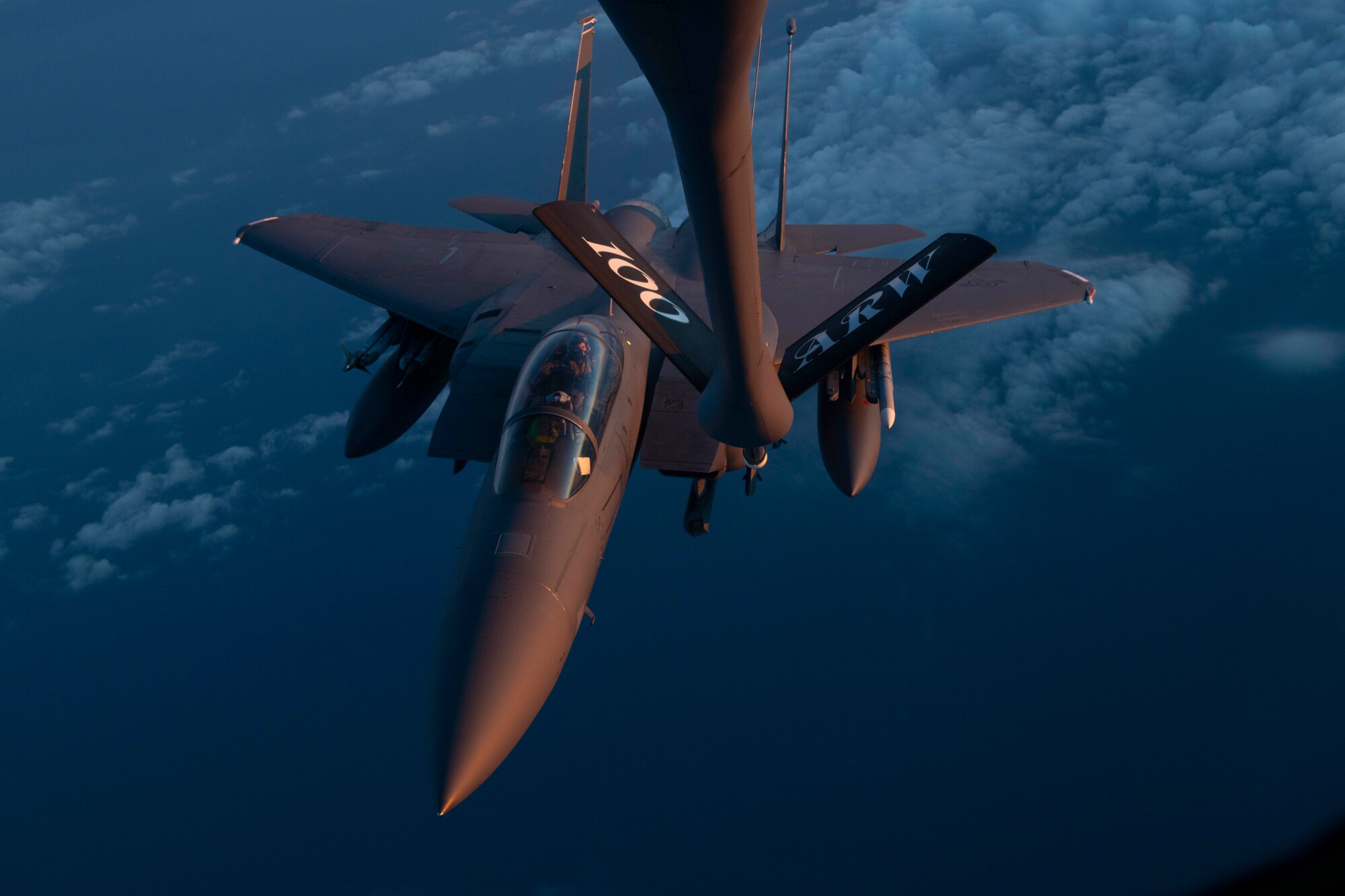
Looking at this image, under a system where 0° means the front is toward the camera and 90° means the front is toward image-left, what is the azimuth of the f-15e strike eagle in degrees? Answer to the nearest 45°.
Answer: approximately 0°
